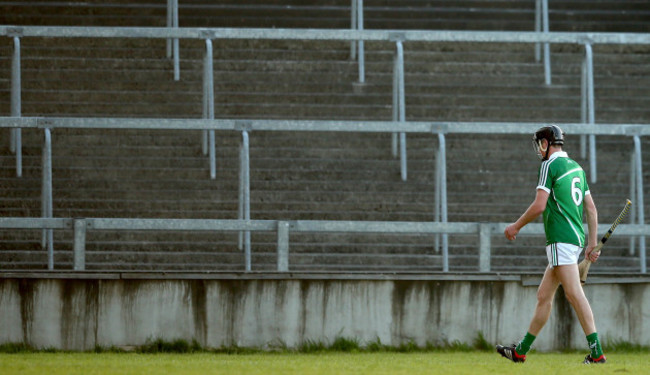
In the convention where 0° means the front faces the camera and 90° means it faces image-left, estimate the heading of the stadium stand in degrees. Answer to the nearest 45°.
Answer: approximately 0°

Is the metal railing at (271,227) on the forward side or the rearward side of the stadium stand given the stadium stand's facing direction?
on the forward side
